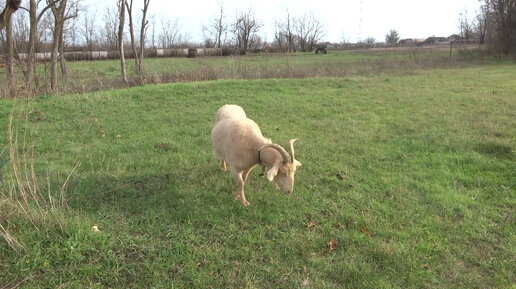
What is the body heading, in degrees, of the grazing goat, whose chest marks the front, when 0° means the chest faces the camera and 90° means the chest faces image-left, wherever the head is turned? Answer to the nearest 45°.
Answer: approximately 315°

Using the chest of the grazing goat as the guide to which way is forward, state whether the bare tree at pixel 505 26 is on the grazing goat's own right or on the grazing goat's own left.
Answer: on the grazing goat's own left

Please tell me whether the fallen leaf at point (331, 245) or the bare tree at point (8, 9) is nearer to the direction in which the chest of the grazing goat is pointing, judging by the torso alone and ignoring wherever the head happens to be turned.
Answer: the fallen leaf

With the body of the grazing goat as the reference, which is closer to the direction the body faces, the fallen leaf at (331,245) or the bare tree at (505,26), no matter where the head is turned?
the fallen leaf

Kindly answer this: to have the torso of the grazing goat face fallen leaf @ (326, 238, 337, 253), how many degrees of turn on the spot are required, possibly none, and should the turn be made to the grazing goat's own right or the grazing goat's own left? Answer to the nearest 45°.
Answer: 0° — it already faces it
